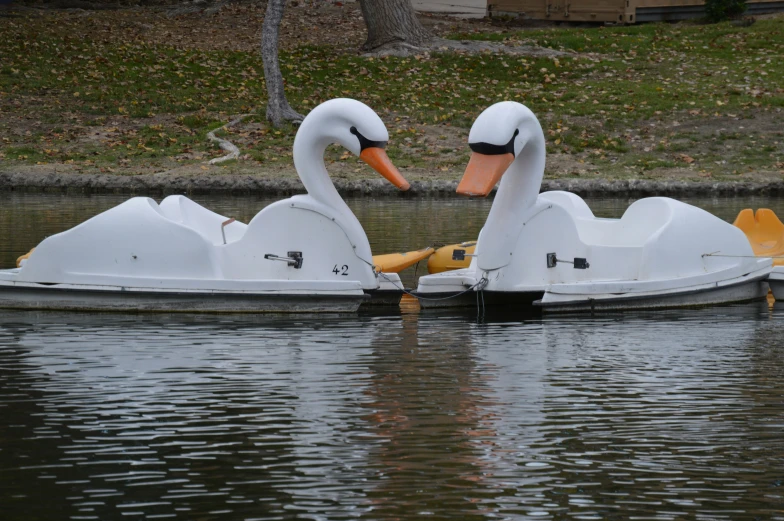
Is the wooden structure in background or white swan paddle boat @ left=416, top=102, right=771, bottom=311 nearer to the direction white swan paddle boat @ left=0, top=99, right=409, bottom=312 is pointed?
the white swan paddle boat

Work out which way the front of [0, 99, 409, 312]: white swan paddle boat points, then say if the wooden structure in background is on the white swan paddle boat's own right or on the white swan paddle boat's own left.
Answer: on the white swan paddle boat's own left

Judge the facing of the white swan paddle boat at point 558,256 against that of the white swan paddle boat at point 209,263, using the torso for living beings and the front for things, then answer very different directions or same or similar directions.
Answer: very different directions

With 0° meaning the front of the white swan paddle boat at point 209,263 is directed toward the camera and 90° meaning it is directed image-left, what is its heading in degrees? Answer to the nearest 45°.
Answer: approximately 270°

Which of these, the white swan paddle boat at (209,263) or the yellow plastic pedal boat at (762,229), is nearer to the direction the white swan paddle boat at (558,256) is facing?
the white swan paddle boat

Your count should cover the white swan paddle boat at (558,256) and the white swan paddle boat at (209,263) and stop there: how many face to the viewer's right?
1

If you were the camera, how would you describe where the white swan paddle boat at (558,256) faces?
facing the viewer and to the left of the viewer

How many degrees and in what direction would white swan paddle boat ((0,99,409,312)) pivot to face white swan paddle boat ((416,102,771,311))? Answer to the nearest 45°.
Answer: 0° — it already faces it

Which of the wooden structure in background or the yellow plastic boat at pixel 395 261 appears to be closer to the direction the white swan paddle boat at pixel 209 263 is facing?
the yellow plastic boat
